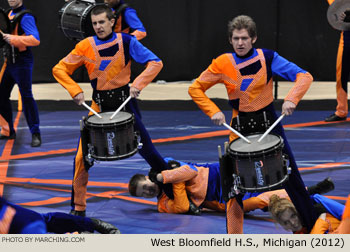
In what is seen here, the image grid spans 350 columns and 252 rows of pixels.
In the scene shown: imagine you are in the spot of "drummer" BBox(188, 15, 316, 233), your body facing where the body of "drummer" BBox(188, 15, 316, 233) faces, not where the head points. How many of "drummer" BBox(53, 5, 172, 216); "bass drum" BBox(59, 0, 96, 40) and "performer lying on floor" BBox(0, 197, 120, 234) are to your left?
0

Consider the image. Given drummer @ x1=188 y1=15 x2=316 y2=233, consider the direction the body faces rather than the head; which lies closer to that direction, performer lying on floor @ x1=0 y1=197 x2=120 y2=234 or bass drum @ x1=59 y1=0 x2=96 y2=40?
the performer lying on floor

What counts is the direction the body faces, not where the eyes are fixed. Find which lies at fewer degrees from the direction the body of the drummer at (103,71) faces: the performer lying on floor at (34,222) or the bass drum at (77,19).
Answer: the performer lying on floor

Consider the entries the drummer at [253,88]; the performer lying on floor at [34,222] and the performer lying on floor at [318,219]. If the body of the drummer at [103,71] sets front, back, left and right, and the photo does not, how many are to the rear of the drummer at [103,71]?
0

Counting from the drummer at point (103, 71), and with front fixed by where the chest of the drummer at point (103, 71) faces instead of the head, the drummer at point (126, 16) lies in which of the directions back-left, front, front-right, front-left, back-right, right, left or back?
back

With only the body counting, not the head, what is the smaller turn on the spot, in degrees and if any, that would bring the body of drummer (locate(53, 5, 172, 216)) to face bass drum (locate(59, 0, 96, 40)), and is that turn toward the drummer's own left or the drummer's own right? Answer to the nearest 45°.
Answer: approximately 180°

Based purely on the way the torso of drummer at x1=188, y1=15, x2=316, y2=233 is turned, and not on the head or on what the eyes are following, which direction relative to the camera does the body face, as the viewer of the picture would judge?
toward the camera

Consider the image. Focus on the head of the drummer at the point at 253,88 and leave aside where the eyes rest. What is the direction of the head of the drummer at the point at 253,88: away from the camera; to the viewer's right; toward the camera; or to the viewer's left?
toward the camera

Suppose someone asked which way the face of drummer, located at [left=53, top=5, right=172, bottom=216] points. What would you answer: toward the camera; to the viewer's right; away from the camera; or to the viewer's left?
toward the camera

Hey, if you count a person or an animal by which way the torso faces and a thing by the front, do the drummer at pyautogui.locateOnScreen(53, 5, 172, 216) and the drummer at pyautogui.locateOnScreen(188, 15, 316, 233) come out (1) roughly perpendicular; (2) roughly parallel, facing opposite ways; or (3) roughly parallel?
roughly parallel

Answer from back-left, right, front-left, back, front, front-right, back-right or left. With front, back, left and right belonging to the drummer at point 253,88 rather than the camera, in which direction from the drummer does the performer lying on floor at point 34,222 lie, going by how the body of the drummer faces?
front-right

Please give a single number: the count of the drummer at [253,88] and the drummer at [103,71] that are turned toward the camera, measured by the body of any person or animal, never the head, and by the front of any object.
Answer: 2

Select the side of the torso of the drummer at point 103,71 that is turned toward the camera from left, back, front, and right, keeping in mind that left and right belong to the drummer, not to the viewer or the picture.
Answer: front

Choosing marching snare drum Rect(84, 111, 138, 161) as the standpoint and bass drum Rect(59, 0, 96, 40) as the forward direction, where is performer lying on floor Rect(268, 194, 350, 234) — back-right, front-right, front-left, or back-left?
back-right

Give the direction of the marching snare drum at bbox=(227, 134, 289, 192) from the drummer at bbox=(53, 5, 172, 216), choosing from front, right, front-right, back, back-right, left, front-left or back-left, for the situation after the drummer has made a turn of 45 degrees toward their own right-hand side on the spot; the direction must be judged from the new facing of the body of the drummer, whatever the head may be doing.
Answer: left

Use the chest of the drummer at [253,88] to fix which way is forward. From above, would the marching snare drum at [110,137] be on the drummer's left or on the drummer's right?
on the drummer's right
